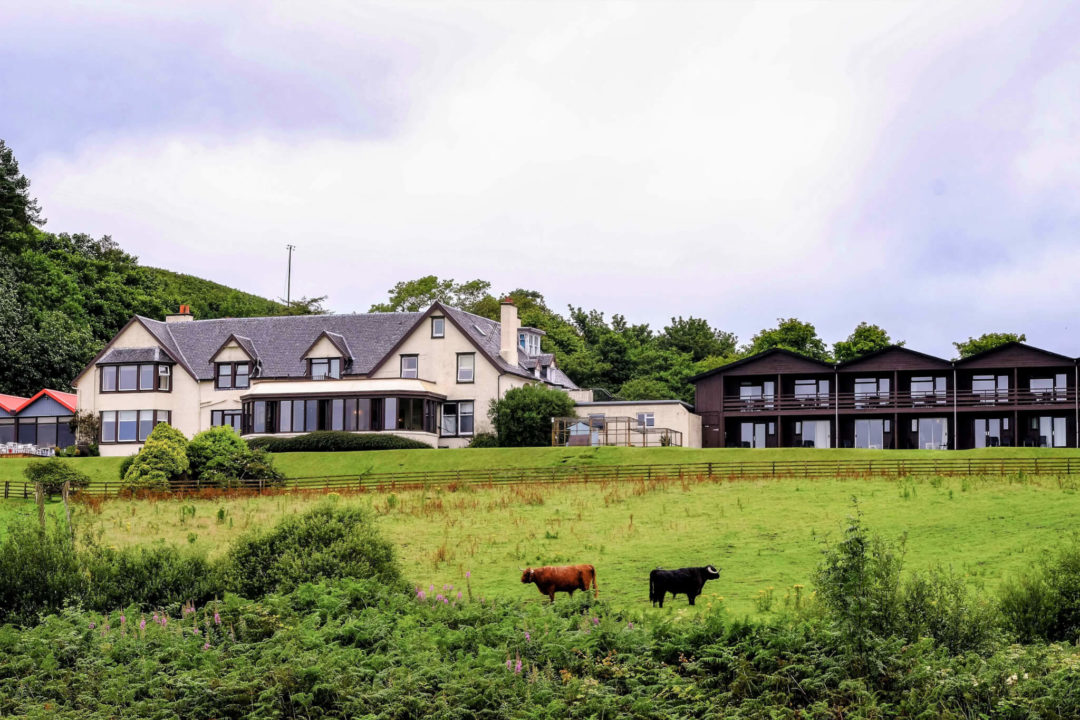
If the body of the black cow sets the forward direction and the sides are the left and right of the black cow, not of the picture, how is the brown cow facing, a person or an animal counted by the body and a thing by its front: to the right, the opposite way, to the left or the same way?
the opposite way

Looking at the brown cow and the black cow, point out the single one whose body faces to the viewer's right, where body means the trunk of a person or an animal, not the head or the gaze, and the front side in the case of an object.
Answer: the black cow

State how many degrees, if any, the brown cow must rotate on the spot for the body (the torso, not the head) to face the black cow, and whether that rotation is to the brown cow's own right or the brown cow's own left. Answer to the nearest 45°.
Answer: approximately 180°

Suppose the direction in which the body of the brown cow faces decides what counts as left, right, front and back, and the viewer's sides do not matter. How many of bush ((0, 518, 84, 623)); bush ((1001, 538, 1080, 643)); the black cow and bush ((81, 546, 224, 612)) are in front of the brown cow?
2

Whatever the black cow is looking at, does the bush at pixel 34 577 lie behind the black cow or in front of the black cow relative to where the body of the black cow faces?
behind

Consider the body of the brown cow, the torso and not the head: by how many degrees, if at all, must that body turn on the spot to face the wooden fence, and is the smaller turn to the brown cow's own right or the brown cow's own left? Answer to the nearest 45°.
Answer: approximately 90° to the brown cow's own right

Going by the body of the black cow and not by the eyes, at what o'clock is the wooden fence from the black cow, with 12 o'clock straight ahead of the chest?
The wooden fence is roughly at 9 o'clock from the black cow.

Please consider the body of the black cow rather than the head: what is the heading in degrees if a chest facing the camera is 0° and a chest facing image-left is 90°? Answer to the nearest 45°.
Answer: approximately 270°

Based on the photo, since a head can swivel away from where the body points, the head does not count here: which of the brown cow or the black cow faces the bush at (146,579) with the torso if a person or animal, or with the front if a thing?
the brown cow

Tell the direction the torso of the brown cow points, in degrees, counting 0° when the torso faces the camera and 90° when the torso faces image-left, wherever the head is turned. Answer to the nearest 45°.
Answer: approximately 90°

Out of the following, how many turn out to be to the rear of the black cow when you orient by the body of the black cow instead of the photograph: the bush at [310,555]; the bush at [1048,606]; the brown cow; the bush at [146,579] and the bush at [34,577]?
4

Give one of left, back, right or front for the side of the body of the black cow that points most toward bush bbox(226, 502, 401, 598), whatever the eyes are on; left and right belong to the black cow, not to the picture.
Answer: back
